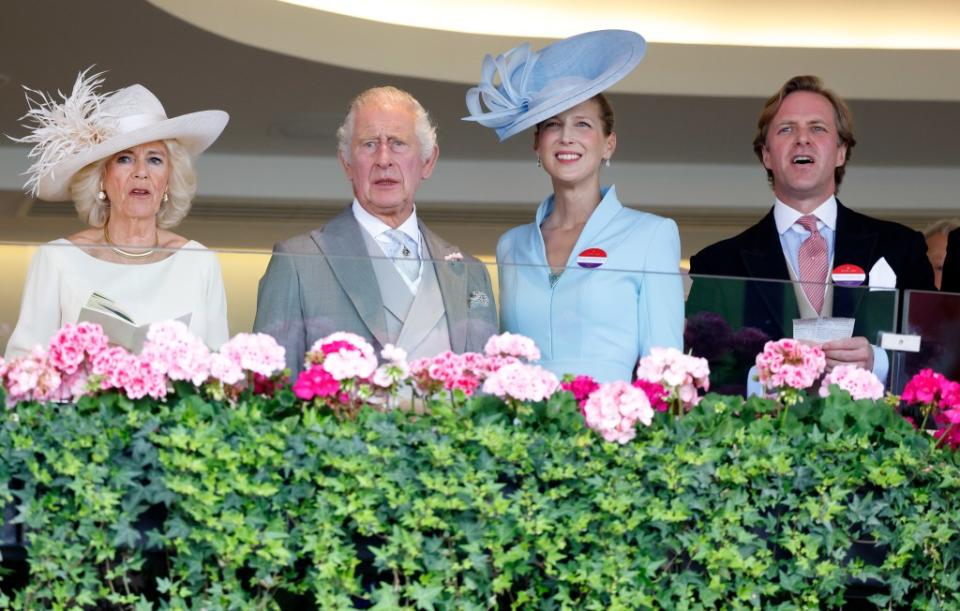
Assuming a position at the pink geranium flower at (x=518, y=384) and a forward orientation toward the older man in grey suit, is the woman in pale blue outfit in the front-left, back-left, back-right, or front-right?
front-right

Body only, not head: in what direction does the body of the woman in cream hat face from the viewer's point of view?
toward the camera

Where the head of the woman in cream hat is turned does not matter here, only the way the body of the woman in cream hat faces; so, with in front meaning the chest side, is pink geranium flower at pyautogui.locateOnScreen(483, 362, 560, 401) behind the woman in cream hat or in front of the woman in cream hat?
in front

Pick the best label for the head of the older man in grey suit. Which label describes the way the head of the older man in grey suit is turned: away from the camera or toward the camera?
toward the camera

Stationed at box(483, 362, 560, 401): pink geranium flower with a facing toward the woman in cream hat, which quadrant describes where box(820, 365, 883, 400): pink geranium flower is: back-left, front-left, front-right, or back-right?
back-right

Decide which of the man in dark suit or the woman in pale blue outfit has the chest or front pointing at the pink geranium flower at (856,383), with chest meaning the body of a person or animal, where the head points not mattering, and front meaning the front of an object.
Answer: the man in dark suit

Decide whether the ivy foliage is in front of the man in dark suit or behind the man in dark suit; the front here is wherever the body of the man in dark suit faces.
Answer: in front

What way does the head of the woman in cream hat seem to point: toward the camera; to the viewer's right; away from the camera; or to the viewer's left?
toward the camera

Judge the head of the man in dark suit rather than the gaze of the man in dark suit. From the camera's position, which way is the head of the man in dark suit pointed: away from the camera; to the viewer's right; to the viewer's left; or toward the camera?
toward the camera

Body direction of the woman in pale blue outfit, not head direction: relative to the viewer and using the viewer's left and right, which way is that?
facing the viewer and to the left of the viewer

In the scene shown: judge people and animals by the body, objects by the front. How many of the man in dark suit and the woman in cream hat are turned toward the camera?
2
